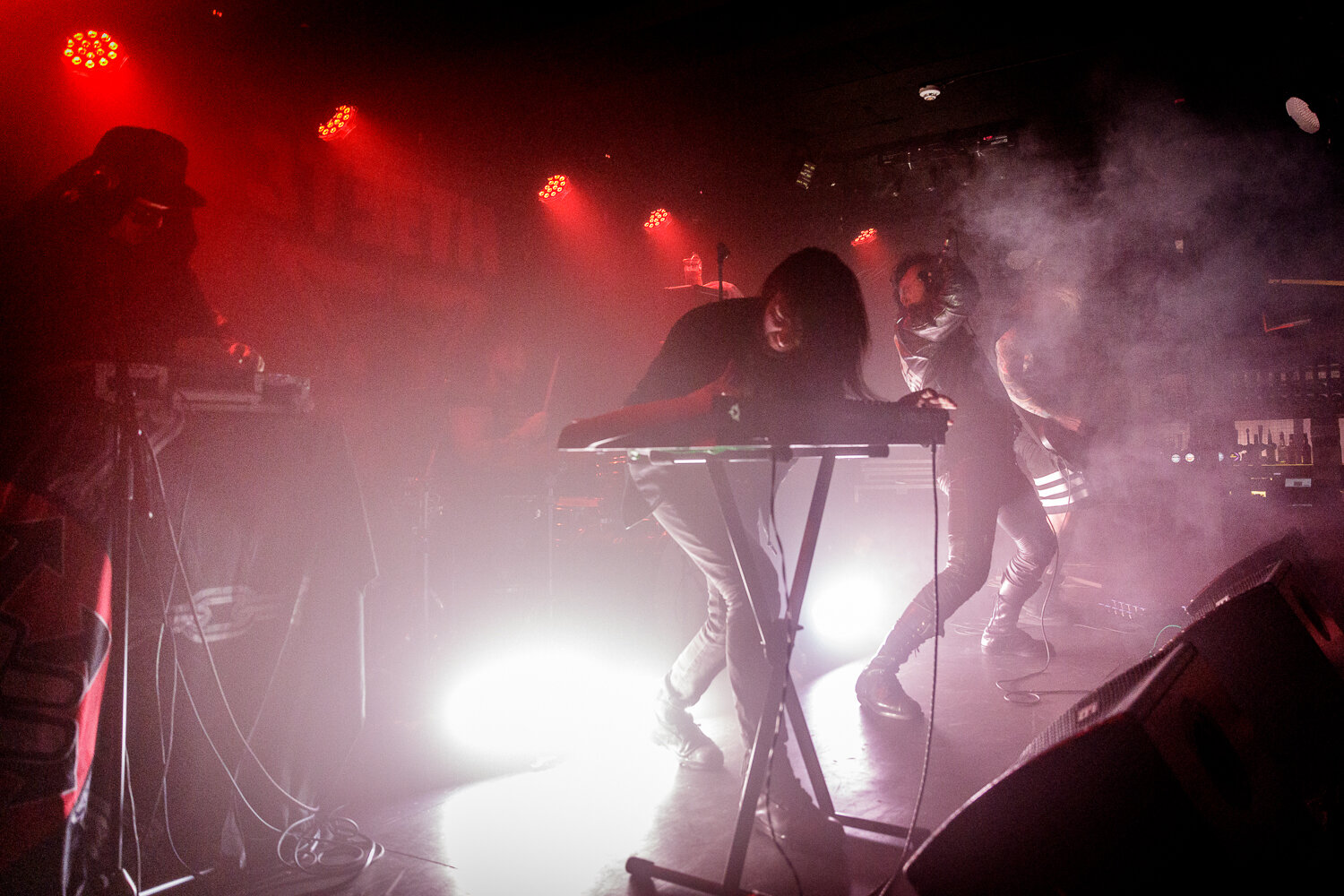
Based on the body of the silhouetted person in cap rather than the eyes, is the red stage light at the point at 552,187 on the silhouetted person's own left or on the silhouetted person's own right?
on the silhouetted person's own left

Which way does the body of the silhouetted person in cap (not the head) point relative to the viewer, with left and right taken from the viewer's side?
facing to the right of the viewer

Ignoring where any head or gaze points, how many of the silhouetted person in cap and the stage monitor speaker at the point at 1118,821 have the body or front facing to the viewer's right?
1

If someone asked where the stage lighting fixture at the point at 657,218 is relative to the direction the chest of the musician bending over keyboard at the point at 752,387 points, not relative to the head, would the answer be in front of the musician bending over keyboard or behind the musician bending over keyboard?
behind

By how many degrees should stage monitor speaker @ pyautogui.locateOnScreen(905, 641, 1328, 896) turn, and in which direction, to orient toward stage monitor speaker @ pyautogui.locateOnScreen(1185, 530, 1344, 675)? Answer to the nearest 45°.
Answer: approximately 45° to its right

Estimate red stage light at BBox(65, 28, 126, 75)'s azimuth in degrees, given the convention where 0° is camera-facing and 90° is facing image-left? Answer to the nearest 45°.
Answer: approximately 0°

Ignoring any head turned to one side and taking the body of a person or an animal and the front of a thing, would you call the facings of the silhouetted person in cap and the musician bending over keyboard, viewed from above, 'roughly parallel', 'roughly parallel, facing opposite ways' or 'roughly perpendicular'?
roughly perpendicular

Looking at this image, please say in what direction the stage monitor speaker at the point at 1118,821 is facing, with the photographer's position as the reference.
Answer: facing away from the viewer and to the left of the viewer

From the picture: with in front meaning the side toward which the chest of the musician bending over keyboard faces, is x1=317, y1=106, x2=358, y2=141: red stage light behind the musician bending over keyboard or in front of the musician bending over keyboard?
behind
